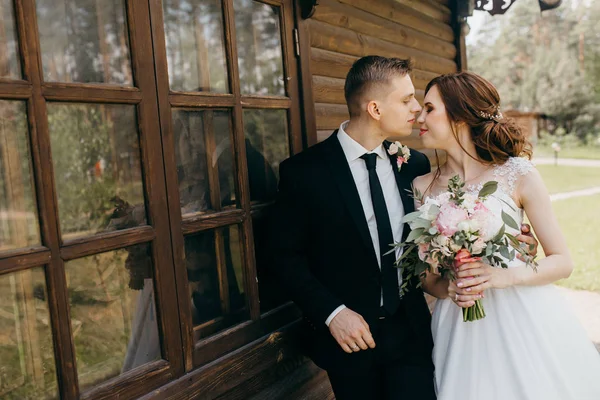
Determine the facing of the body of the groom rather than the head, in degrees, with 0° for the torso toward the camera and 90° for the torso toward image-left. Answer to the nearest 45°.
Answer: approximately 315°

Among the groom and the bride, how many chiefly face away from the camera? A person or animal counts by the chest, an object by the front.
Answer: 0

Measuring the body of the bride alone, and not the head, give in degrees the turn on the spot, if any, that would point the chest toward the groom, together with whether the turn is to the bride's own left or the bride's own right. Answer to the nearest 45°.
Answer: approximately 45° to the bride's own right

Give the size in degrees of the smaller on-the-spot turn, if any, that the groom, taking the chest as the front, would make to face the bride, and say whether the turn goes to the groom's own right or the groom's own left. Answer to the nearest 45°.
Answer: approximately 45° to the groom's own left

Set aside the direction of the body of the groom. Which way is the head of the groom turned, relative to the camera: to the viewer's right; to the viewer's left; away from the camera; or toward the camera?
to the viewer's right

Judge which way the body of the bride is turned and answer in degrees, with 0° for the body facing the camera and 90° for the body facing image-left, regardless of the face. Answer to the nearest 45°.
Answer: approximately 45°

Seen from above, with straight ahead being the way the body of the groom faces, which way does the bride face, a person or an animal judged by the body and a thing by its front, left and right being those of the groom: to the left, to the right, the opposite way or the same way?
to the right

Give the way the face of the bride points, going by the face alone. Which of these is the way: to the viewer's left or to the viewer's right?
to the viewer's left
